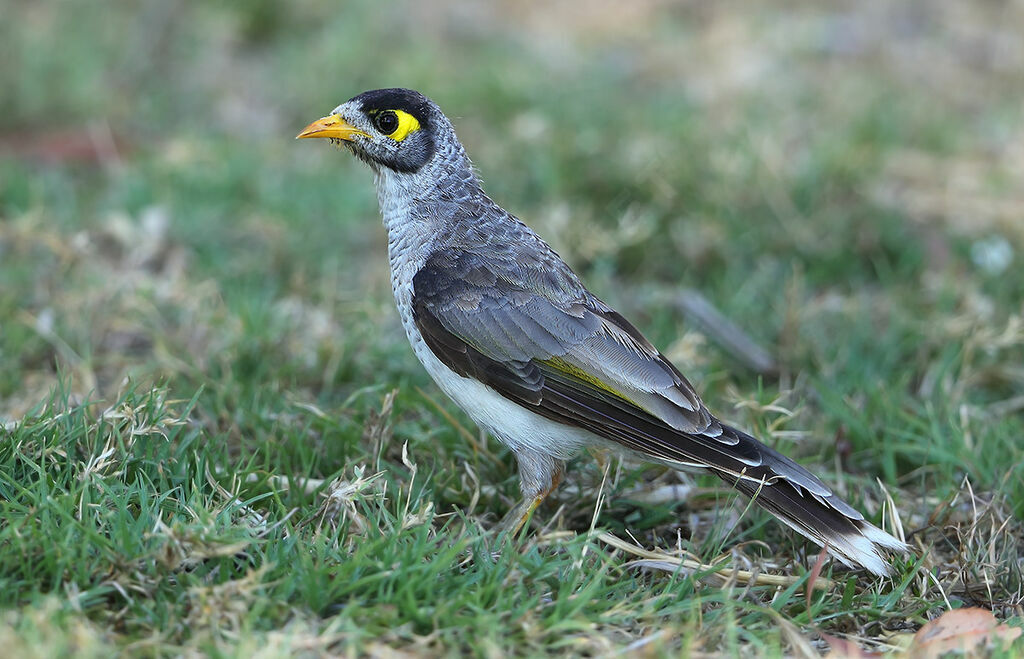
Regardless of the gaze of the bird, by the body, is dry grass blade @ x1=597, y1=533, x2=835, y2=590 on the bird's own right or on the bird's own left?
on the bird's own left

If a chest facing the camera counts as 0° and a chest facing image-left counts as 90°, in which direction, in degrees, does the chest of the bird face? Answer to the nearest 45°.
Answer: approximately 90°

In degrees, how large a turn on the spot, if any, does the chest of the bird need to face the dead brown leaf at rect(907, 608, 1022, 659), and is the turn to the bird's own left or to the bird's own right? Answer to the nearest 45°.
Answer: approximately 135° to the bird's own left
